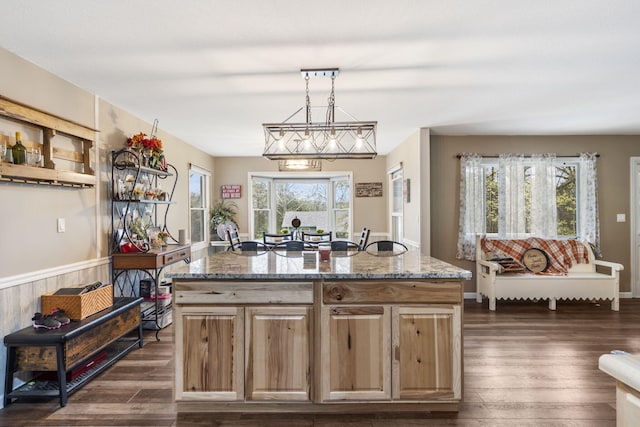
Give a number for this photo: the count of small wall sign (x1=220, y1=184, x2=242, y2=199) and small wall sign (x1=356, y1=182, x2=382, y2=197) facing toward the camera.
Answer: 2

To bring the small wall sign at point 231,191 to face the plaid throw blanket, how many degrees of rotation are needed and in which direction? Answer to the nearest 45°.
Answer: approximately 45° to its left

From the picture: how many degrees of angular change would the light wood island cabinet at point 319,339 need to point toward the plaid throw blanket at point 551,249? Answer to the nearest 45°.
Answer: approximately 135° to its left

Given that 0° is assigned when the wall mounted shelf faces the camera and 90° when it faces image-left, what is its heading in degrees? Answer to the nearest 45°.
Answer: approximately 315°

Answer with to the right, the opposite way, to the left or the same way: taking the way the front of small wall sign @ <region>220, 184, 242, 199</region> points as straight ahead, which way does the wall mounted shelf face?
to the left

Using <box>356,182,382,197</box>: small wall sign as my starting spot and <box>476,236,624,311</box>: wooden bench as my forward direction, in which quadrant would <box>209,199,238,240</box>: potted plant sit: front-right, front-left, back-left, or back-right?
back-right

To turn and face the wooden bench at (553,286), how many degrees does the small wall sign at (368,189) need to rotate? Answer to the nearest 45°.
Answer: approximately 45° to its left

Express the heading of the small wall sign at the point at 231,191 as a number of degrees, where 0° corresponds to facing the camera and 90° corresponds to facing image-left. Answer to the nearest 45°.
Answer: approximately 0°

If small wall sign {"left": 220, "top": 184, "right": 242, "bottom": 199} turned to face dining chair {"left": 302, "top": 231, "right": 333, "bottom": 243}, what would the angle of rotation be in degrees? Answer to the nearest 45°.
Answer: approximately 45° to its left
